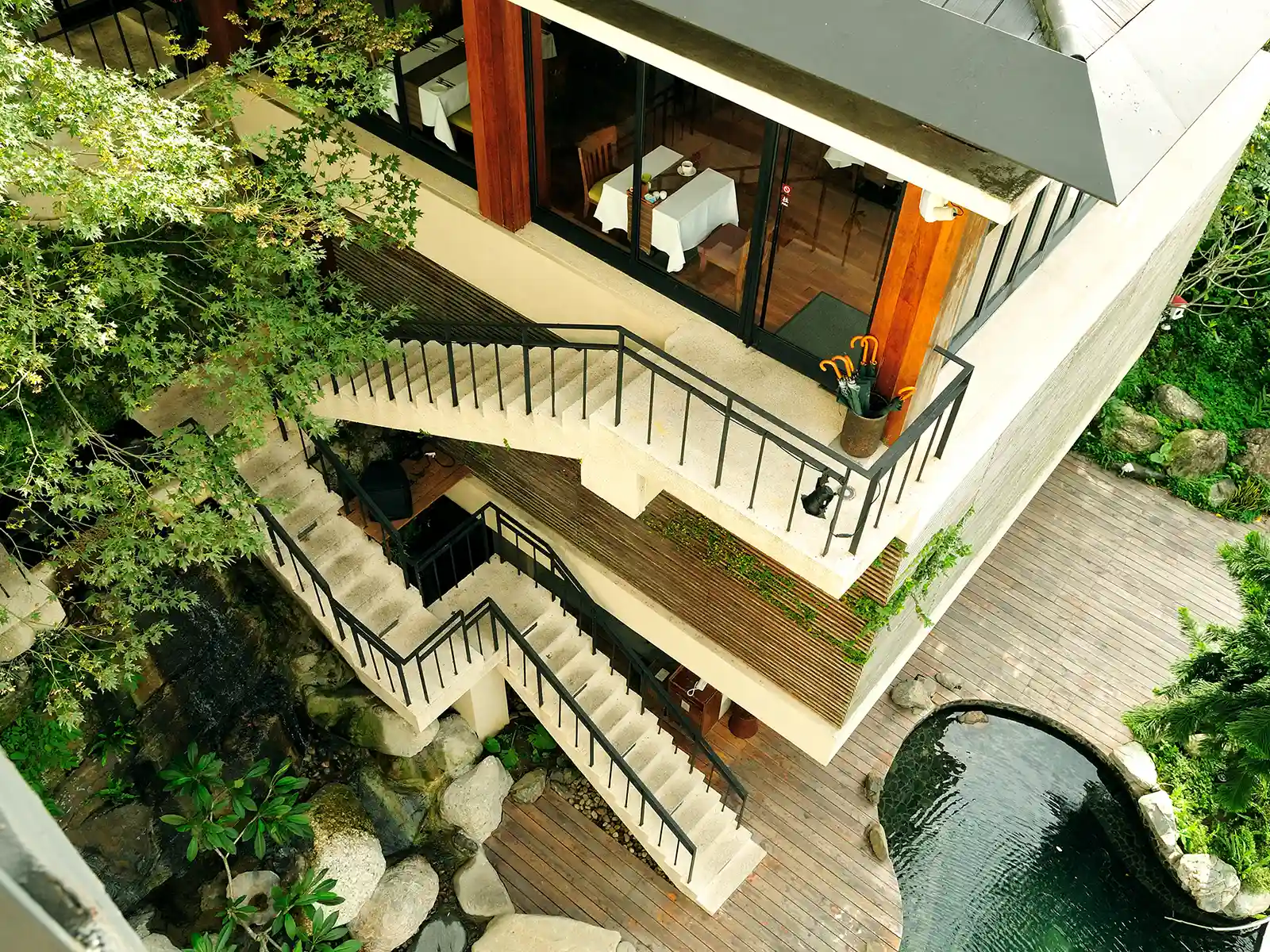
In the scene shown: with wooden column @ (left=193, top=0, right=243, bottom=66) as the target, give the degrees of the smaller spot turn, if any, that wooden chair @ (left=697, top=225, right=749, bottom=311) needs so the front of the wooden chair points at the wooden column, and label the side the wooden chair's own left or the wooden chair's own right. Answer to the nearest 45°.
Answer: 0° — it already faces it

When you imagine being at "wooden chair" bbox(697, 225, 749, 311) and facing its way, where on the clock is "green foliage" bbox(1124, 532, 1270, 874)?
The green foliage is roughly at 5 o'clock from the wooden chair.

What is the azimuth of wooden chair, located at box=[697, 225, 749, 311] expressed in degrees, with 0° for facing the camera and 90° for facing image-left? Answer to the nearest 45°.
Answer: approximately 135°

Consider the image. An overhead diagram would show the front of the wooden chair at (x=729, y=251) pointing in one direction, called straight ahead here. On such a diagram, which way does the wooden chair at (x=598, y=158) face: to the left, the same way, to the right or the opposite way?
the opposite way

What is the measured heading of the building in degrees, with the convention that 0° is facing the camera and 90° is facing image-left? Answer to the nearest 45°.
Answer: approximately 45°

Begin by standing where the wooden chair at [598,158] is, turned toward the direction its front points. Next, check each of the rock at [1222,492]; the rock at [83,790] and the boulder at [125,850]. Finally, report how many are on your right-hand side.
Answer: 2

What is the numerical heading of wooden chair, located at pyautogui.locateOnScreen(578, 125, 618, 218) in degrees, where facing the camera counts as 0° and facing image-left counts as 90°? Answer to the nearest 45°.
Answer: approximately 315°

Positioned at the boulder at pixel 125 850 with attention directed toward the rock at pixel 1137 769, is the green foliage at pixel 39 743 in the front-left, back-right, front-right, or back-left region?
back-left

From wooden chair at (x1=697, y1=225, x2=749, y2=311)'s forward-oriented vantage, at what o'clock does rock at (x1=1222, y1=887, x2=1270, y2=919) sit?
The rock is roughly at 5 o'clock from the wooden chair.

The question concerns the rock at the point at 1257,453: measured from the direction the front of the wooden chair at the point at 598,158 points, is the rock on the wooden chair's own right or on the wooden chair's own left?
on the wooden chair's own left
